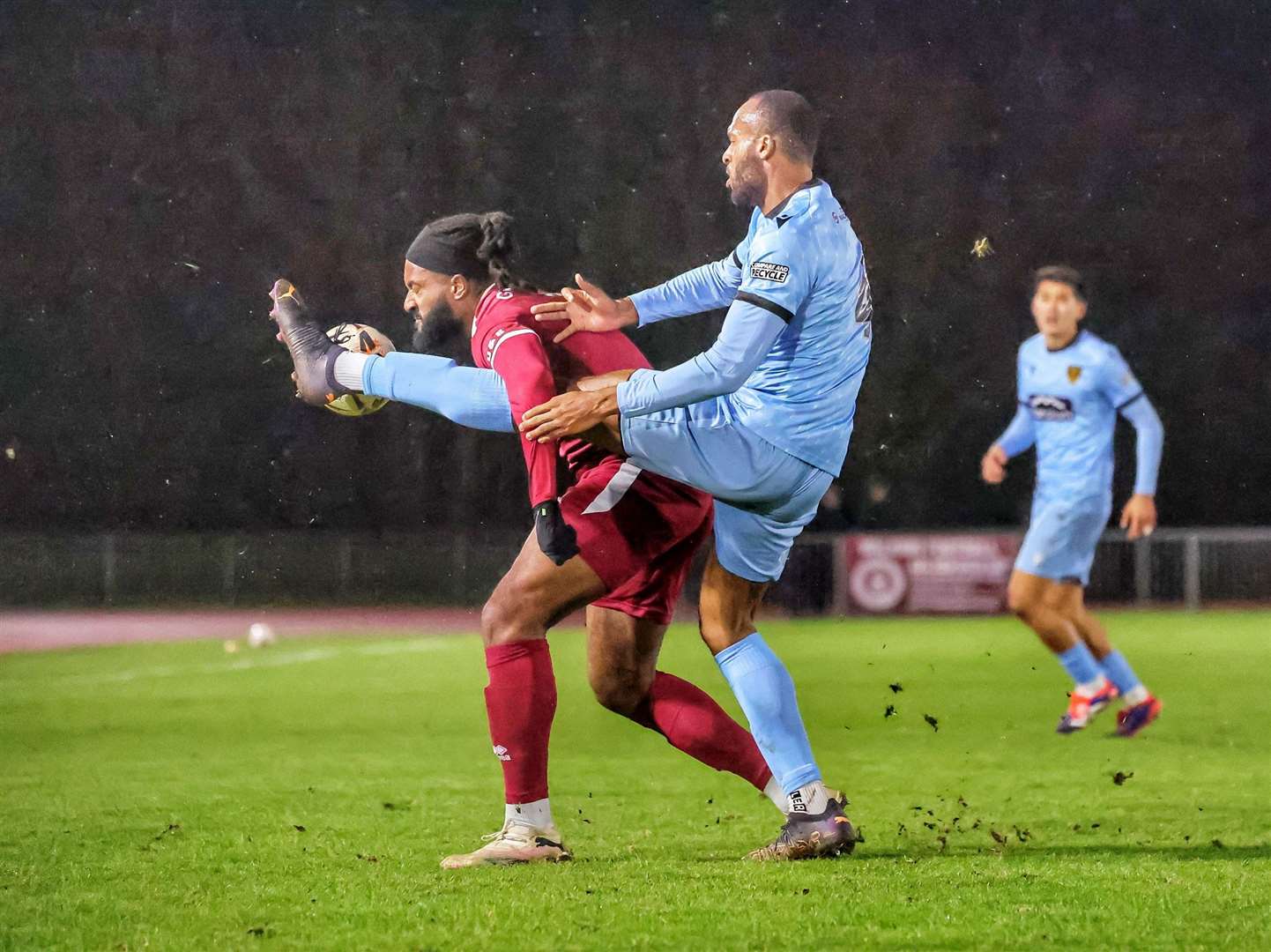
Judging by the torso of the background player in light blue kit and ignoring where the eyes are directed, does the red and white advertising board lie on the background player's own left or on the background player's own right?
on the background player's own right

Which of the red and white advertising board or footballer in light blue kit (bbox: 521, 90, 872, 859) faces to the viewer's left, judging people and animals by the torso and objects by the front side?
the footballer in light blue kit

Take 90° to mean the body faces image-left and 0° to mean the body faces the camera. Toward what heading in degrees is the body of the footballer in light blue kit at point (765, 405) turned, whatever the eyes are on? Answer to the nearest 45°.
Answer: approximately 90°

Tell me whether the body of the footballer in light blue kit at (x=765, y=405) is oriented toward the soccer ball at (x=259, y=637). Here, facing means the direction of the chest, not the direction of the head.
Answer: no

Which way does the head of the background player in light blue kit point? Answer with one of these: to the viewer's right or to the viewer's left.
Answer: to the viewer's left

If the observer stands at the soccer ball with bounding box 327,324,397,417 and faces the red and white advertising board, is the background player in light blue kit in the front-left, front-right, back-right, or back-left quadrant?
front-right

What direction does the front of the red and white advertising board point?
toward the camera

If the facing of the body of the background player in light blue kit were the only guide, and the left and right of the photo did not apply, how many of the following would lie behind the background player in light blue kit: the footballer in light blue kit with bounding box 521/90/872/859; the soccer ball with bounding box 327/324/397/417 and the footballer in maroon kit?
0

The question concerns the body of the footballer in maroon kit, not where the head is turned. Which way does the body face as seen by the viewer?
to the viewer's left

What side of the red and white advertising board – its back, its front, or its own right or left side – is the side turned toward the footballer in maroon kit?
front

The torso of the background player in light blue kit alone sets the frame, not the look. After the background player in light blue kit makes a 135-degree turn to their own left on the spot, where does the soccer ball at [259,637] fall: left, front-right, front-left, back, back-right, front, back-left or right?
back-left

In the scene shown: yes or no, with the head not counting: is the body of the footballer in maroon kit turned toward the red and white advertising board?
no

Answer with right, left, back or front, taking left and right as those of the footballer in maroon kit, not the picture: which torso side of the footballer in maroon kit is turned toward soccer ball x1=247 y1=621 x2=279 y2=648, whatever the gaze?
right

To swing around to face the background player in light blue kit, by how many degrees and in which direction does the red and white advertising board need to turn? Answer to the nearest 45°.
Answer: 0° — it already faces them

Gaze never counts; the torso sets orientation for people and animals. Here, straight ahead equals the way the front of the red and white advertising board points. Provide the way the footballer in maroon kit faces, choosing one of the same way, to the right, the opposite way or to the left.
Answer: to the right

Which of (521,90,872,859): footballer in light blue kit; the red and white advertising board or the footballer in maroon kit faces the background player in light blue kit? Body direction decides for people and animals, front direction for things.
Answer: the red and white advertising board

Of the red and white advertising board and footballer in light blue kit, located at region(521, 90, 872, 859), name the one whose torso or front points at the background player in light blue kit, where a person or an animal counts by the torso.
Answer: the red and white advertising board

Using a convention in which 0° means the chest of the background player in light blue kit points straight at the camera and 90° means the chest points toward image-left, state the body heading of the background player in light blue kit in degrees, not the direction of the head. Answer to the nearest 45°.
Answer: approximately 45°

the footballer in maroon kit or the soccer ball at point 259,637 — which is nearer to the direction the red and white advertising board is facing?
the footballer in maroon kit
